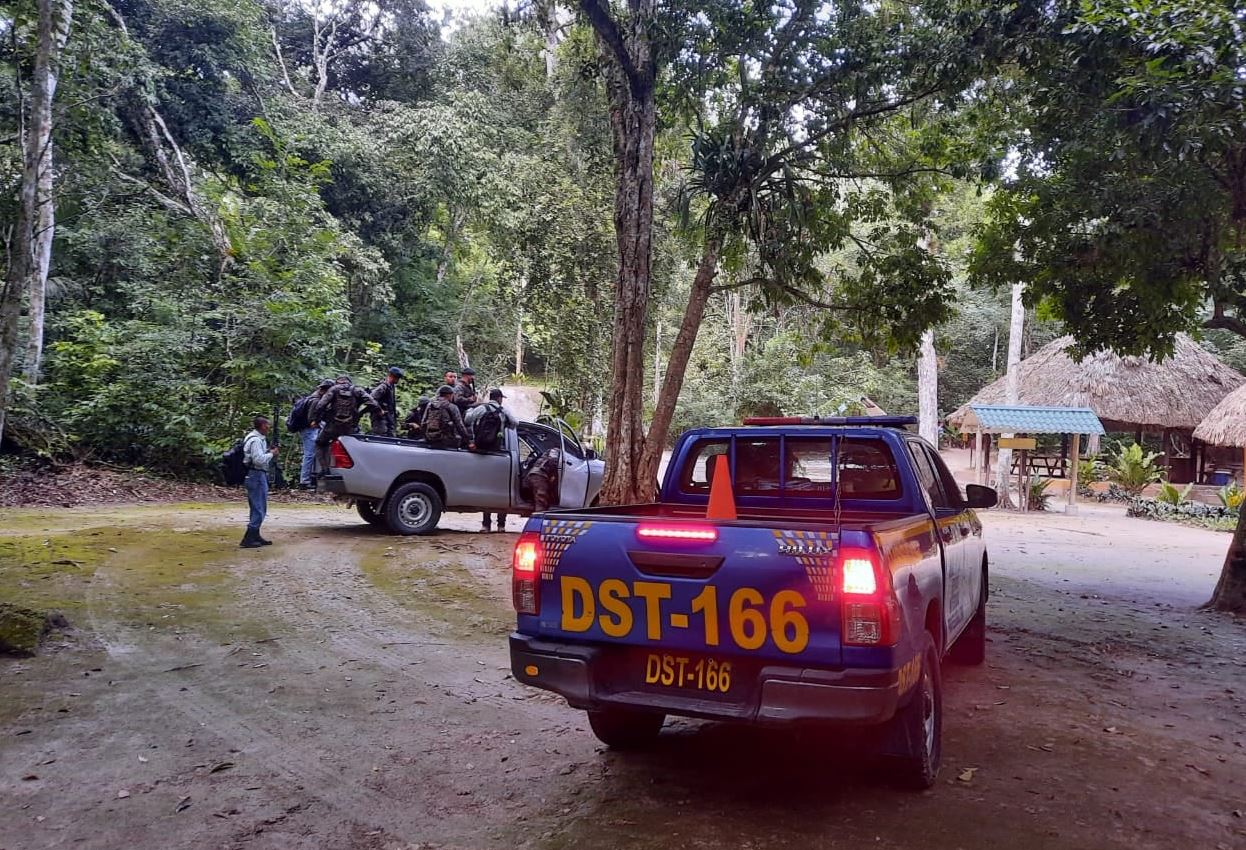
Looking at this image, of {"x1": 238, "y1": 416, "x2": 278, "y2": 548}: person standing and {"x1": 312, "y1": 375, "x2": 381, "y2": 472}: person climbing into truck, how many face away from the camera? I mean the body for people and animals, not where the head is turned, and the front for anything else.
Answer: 1

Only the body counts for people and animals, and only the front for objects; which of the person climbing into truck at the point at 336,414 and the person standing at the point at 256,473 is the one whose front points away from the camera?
the person climbing into truck

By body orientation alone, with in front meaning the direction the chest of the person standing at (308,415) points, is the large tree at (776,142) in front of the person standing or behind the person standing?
in front

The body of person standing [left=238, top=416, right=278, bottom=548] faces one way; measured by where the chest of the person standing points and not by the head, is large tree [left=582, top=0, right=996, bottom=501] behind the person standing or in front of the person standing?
in front

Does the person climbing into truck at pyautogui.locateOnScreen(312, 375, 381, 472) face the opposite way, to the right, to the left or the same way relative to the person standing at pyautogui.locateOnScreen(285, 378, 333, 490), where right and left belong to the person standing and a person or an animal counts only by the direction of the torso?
to the left

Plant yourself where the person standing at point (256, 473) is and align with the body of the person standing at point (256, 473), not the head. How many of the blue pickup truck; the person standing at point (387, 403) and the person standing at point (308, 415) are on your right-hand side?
1

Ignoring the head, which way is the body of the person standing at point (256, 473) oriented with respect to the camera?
to the viewer's right

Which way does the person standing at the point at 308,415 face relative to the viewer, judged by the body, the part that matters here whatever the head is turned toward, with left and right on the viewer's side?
facing to the right of the viewer

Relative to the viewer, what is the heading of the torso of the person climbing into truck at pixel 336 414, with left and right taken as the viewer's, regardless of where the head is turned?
facing away from the viewer

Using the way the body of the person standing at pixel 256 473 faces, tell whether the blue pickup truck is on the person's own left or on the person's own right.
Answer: on the person's own right

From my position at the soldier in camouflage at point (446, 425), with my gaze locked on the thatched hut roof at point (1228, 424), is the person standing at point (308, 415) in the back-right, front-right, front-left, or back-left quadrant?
back-left
